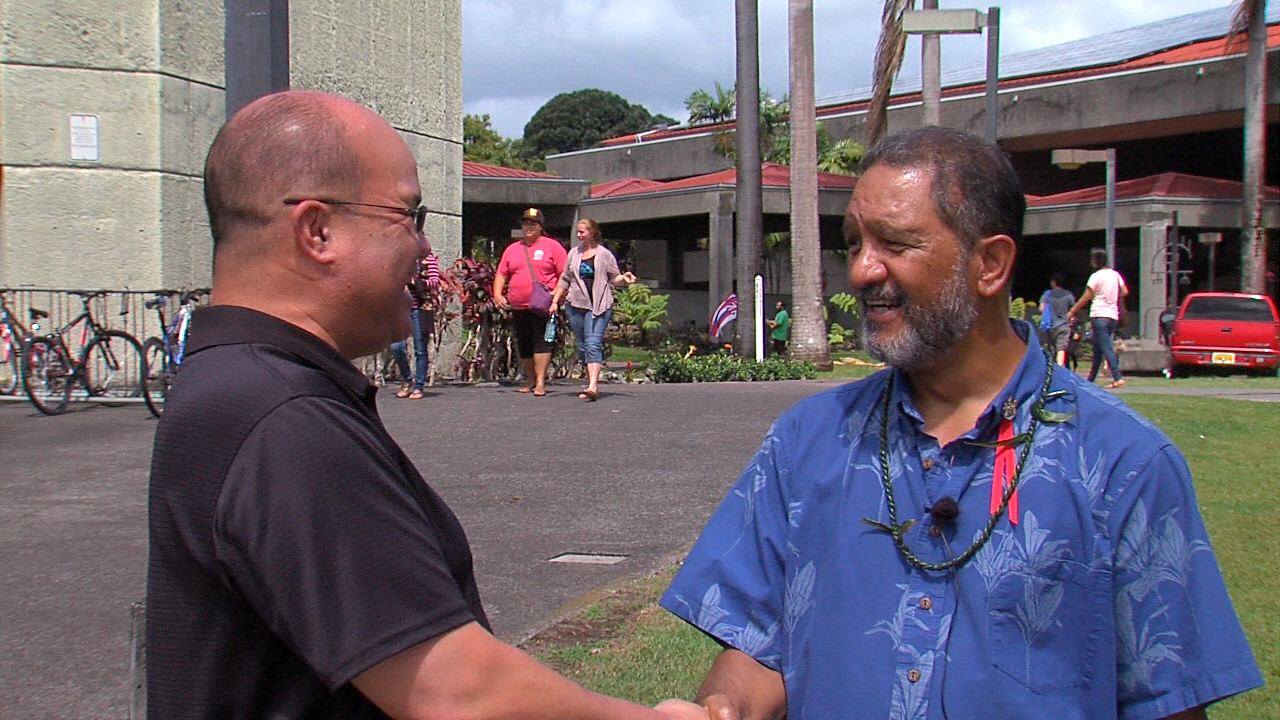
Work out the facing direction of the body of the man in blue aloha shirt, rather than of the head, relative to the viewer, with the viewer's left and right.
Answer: facing the viewer and to the left of the viewer

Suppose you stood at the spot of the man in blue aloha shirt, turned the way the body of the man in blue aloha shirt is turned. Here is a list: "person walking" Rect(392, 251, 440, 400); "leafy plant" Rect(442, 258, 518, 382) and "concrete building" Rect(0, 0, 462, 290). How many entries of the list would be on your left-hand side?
0

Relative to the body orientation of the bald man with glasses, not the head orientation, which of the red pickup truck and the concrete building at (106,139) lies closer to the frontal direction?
the red pickup truck

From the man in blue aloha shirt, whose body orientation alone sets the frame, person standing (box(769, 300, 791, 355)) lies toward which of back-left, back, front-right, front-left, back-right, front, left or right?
back-right

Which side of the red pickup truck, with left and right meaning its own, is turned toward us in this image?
back

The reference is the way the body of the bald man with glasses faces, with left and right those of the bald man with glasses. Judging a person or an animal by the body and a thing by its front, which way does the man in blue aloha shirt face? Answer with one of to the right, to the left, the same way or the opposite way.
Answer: the opposite way

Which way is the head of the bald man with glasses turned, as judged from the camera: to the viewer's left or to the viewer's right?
to the viewer's right

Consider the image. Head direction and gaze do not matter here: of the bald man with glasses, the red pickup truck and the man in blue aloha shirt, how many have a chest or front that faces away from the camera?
1

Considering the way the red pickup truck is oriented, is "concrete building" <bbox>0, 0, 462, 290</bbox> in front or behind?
behind

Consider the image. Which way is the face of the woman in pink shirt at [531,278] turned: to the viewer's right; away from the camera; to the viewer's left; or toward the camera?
toward the camera

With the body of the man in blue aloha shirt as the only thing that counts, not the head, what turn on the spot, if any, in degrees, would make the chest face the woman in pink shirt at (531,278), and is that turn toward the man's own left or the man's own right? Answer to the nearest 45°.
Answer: approximately 90° to the man's own right

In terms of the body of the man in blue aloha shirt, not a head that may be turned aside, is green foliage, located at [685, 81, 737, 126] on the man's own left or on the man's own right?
on the man's own right

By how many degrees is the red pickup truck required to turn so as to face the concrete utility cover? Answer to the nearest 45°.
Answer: approximately 180°

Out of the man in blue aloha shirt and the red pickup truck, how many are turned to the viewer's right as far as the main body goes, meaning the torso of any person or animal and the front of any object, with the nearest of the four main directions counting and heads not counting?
0

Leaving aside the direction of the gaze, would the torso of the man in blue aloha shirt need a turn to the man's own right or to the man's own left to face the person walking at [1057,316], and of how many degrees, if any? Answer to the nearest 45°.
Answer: approximately 135° to the man's own right

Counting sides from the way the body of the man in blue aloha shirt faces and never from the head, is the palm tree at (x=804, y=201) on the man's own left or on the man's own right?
on the man's own right

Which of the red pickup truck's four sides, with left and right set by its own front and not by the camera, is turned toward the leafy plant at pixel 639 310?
left

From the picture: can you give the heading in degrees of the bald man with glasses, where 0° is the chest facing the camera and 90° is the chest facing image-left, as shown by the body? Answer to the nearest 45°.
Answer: approximately 270°

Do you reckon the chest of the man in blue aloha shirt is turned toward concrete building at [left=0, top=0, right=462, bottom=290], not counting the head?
no

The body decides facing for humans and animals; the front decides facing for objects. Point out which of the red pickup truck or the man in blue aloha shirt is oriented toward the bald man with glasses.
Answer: the man in blue aloha shirt
